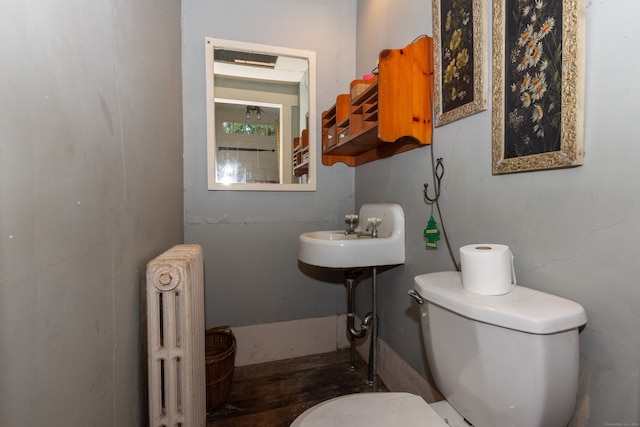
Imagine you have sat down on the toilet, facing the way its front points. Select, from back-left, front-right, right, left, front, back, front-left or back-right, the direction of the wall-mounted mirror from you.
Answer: right

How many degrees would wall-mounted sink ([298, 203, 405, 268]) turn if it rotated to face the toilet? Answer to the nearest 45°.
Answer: approximately 45° to its left

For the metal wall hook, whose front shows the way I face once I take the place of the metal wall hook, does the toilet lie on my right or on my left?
on my left

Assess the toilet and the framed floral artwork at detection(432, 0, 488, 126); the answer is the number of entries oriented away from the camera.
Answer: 0

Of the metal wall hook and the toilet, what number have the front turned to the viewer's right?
0
